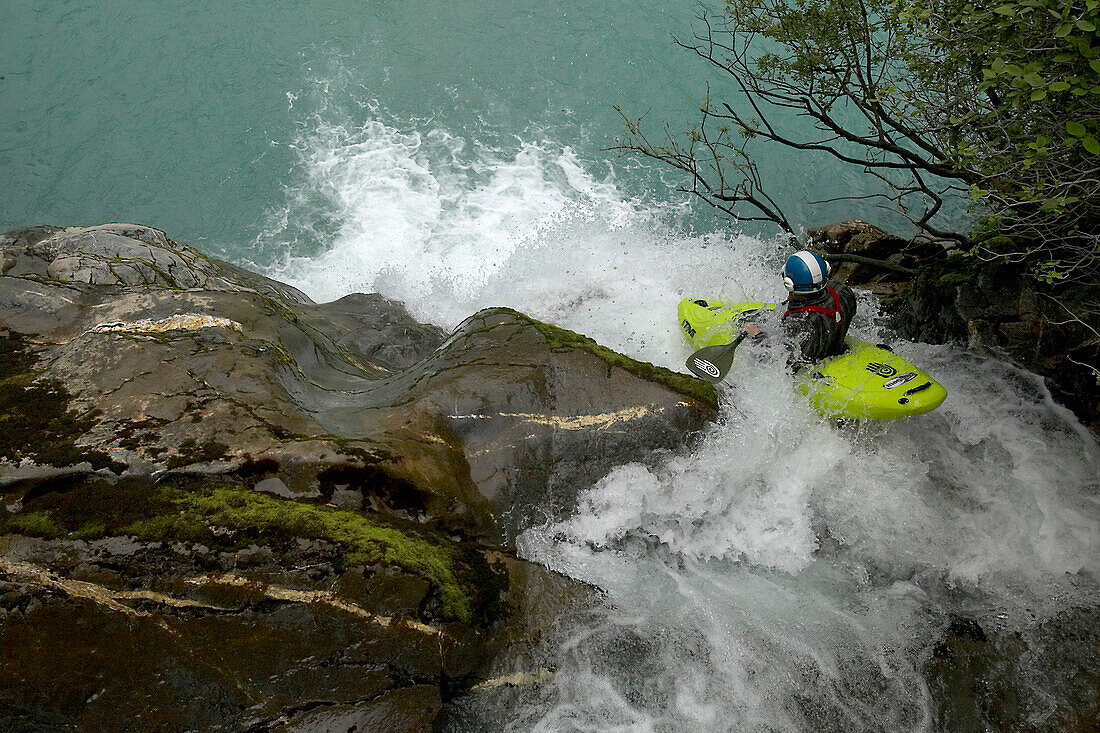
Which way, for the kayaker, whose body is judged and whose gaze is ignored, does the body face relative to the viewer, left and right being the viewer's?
facing away from the viewer and to the left of the viewer

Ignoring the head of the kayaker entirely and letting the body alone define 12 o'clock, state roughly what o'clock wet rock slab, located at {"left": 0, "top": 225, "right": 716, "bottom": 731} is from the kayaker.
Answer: The wet rock slab is roughly at 9 o'clock from the kayaker.
